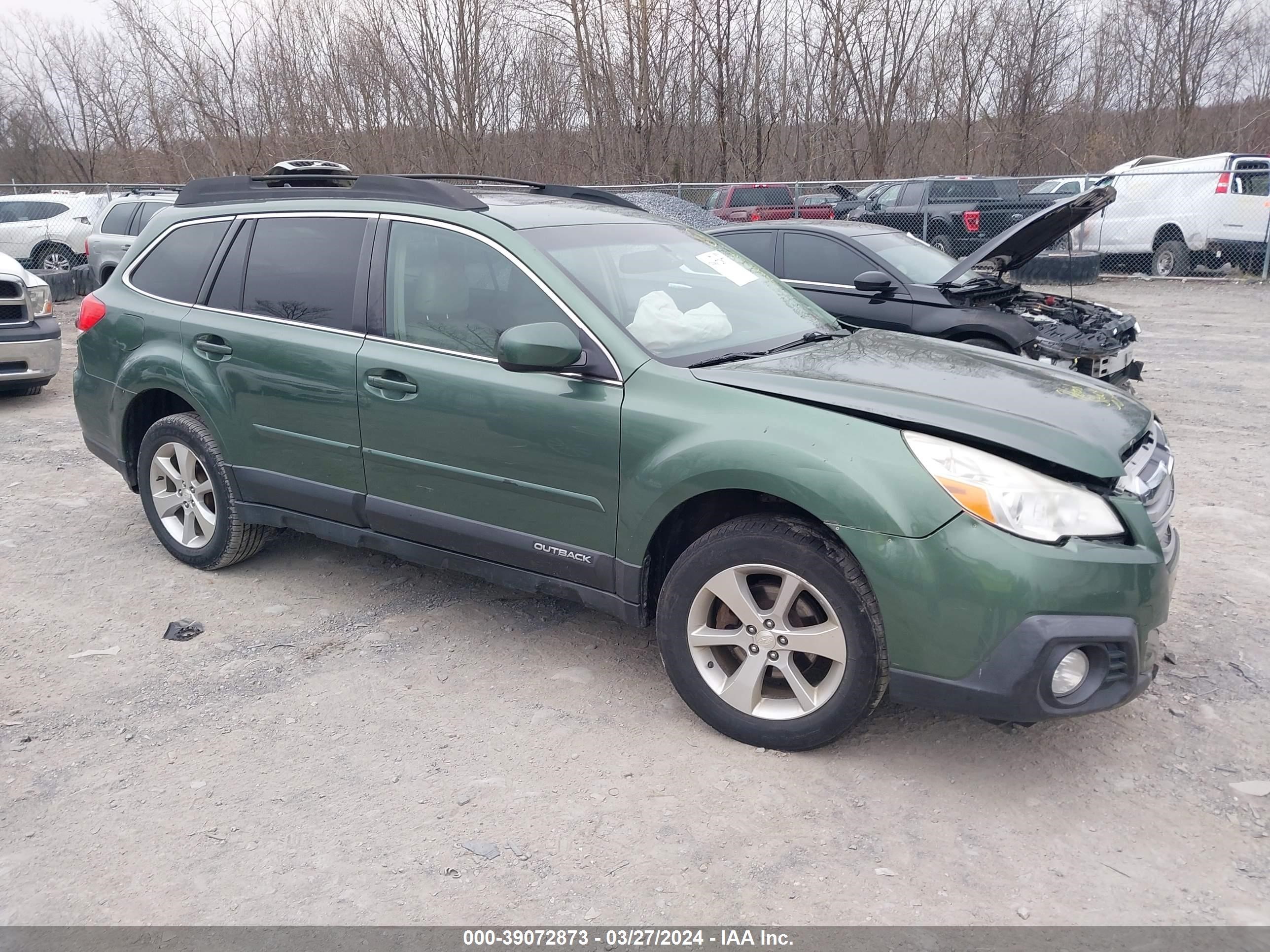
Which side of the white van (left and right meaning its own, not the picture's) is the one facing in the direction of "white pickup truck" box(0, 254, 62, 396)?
left

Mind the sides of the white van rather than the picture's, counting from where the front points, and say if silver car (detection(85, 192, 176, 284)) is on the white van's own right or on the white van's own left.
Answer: on the white van's own left

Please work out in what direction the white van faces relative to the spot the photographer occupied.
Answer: facing away from the viewer and to the left of the viewer

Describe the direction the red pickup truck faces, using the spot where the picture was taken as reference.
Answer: facing away from the viewer and to the left of the viewer

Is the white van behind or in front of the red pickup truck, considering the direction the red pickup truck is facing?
behind

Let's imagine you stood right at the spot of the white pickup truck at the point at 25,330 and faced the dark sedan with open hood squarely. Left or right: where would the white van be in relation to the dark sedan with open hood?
left

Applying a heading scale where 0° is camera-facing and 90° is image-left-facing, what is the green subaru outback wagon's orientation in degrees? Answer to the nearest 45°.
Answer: approximately 315°

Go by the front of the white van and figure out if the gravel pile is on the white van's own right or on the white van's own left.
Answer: on the white van's own left

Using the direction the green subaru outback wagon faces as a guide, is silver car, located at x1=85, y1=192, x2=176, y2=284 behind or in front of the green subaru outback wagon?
behind
